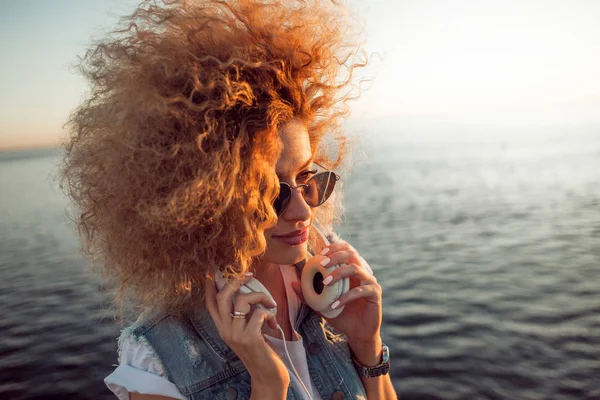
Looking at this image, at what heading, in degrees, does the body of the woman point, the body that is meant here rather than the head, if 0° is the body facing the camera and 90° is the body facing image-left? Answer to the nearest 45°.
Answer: approximately 315°
